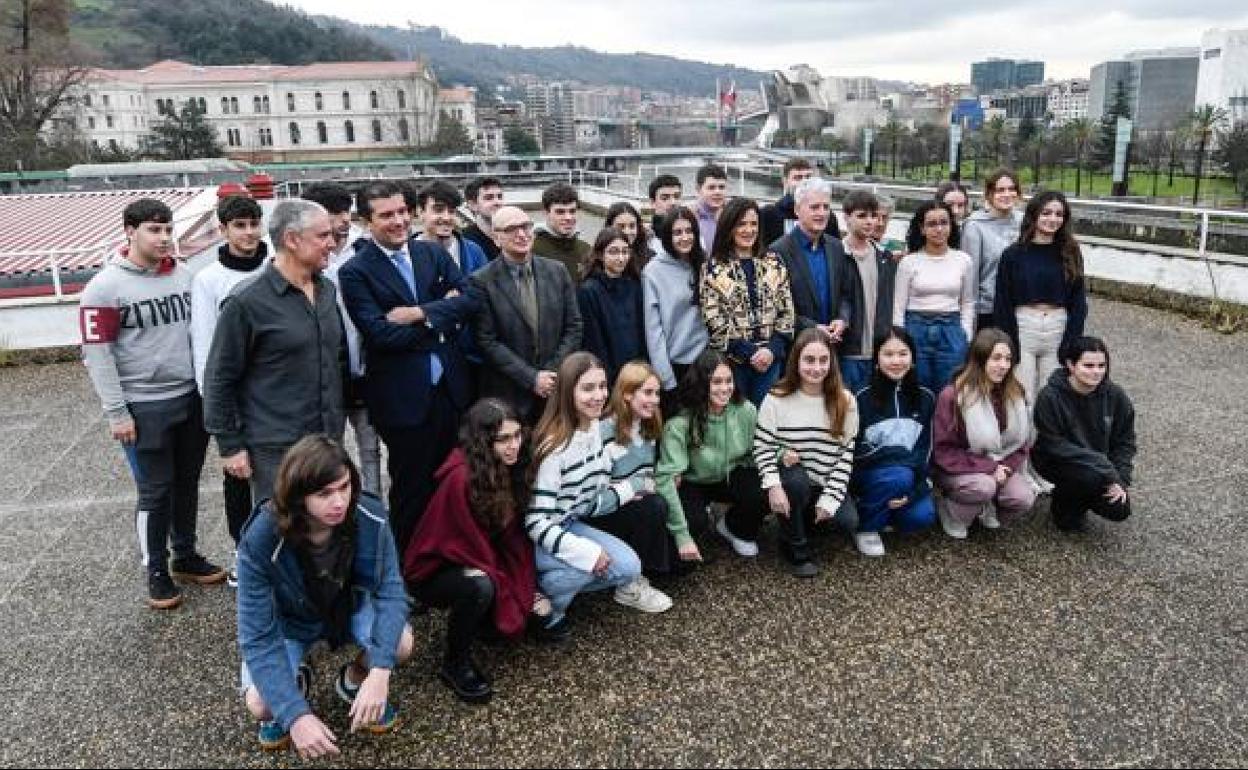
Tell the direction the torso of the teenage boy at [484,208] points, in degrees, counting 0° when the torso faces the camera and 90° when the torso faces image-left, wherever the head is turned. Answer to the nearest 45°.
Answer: approximately 315°

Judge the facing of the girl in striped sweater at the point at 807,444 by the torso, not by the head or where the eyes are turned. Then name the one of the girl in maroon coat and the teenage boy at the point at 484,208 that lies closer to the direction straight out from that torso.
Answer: the girl in maroon coat

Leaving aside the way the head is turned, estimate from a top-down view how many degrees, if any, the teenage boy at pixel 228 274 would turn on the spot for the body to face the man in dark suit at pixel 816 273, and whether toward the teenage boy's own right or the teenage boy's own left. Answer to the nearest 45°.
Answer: approximately 45° to the teenage boy's own left

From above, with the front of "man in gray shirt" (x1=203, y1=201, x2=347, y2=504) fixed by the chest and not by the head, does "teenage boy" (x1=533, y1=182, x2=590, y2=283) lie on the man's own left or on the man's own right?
on the man's own left

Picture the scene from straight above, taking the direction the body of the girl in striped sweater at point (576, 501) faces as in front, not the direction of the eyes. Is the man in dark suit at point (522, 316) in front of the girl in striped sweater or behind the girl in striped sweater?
behind

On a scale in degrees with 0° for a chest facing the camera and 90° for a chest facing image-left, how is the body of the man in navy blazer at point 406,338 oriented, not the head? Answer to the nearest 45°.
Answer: approximately 315°

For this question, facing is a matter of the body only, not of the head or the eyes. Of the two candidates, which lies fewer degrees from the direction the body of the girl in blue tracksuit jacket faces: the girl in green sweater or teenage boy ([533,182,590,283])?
the girl in green sweater

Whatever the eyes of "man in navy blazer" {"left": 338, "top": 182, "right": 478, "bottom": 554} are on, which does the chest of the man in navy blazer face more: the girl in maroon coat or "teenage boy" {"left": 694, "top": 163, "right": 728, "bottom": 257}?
the girl in maroon coat

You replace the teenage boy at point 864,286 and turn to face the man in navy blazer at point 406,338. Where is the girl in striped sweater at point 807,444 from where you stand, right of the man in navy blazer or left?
left

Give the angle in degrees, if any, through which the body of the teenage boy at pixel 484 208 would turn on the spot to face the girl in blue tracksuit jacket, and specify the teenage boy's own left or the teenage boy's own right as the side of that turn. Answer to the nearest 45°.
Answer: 0° — they already face them

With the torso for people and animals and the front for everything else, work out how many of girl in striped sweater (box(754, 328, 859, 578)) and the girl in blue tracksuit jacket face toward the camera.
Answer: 2

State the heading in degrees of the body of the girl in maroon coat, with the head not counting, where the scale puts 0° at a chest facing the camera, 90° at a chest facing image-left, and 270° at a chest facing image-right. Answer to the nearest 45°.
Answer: approximately 315°

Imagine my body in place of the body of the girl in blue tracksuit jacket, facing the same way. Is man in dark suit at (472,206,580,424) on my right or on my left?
on my right
